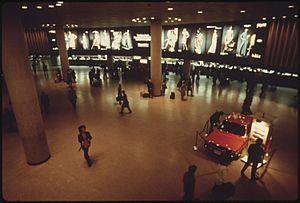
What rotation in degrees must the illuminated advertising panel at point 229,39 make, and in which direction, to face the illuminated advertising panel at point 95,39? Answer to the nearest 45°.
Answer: approximately 90° to its right

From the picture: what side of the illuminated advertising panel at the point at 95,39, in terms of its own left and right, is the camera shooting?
front

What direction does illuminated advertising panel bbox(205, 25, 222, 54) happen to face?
toward the camera

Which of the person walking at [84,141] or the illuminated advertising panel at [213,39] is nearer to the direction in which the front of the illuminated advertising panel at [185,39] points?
the person walking

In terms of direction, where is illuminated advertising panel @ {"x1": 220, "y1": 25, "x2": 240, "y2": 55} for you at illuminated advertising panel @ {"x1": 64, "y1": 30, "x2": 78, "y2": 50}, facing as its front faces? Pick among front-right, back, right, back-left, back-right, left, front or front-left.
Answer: front-left

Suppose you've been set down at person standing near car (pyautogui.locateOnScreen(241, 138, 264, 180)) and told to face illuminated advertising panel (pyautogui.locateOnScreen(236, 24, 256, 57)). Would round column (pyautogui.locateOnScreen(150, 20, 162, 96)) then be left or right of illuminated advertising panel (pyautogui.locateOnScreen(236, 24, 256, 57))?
left

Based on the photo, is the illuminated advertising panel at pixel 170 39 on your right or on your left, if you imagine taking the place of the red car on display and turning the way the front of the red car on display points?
on your right

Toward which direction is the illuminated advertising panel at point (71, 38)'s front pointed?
toward the camera

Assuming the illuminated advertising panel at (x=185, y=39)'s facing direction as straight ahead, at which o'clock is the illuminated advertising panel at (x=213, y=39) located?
the illuminated advertising panel at (x=213, y=39) is roughly at 10 o'clock from the illuminated advertising panel at (x=185, y=39).

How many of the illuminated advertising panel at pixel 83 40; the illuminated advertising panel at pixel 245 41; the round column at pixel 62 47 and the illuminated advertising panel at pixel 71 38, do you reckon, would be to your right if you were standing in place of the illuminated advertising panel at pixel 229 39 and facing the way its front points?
3

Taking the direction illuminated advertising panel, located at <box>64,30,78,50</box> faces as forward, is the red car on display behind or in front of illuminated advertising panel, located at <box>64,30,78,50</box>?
in front

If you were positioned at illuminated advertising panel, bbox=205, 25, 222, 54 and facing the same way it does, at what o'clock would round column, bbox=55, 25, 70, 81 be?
The round column is roughly at 3 o'clock from the illuminated advertising panel.

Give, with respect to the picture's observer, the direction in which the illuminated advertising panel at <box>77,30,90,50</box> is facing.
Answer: facing the viewer

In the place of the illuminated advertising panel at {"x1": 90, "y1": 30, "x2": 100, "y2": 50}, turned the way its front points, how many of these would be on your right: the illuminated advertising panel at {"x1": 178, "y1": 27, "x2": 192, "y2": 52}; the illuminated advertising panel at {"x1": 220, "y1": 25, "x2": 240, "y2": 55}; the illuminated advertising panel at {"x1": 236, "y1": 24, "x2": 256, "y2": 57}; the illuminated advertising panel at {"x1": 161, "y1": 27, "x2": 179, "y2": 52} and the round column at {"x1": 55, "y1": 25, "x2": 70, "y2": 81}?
1
